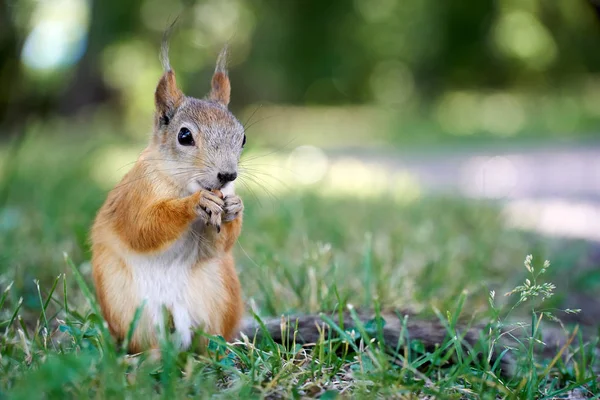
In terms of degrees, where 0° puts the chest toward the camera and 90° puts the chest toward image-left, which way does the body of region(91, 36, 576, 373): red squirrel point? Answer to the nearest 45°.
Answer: approximately 315°
